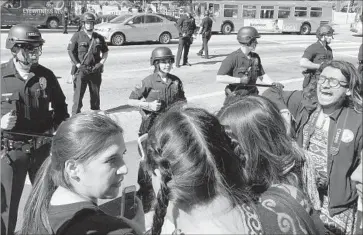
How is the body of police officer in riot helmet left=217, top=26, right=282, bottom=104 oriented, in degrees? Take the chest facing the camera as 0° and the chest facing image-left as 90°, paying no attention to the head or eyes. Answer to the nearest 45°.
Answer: approximately 315°

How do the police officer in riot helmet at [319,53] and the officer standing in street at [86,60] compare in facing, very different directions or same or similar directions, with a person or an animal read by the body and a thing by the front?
same or similar directions

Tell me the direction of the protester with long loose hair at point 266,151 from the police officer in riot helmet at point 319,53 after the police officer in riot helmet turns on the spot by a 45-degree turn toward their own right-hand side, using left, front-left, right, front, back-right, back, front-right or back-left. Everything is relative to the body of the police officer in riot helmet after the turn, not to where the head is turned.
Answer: front

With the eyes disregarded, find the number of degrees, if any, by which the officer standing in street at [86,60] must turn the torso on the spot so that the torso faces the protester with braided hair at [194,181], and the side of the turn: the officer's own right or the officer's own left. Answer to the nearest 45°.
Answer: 0° — they already face them

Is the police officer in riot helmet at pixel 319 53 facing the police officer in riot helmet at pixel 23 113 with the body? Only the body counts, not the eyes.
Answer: no

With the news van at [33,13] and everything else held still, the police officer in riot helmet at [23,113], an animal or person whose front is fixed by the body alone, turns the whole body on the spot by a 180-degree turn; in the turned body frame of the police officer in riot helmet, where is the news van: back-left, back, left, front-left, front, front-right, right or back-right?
front

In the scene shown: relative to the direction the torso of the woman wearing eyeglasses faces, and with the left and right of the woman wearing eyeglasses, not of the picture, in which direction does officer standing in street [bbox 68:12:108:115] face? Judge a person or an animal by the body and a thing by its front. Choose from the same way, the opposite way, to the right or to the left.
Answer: to the left

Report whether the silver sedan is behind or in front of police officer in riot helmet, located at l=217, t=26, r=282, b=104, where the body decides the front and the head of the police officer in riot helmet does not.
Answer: behind

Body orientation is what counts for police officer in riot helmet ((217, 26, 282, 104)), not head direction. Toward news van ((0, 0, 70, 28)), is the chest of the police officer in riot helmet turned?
no

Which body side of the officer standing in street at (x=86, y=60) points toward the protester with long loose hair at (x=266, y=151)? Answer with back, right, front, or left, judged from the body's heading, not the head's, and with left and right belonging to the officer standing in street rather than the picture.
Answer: front

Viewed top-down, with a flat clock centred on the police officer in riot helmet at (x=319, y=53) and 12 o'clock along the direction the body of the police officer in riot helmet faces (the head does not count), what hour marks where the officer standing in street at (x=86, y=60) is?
The officer standing in street is roughly at 4 o'clock from the police officer in riot helmet.

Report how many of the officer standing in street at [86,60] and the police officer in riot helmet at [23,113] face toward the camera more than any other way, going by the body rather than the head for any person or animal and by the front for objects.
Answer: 2

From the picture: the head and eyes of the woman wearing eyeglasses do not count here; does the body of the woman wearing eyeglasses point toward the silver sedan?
no

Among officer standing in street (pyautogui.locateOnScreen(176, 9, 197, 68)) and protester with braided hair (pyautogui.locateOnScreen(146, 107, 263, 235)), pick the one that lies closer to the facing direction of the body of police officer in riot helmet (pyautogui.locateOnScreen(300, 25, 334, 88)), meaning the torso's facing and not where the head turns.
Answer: the protester with braided hair

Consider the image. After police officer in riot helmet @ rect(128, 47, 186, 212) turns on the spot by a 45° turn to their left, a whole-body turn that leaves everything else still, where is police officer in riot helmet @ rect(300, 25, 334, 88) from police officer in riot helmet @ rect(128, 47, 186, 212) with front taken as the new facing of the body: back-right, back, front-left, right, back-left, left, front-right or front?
front-left

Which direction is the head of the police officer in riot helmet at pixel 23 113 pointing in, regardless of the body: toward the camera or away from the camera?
toward the camera

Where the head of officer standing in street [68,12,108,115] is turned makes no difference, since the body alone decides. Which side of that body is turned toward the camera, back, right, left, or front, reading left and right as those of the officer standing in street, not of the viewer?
front

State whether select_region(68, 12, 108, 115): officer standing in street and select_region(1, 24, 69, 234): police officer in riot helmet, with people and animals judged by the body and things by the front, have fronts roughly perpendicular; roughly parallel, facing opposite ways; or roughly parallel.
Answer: roughly parallel

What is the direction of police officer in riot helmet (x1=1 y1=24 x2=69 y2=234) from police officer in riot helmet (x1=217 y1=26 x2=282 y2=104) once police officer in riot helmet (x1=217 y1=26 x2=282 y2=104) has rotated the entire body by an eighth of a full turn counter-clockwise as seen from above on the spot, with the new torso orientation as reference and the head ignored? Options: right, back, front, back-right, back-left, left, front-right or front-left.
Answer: back-right

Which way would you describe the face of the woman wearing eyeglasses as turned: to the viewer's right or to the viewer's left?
to the viewer's left
